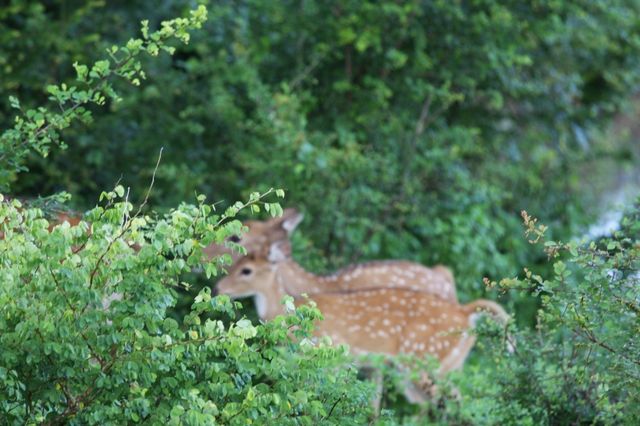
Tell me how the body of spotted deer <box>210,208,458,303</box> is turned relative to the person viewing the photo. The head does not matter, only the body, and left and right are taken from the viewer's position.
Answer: facing to the left of the viewer

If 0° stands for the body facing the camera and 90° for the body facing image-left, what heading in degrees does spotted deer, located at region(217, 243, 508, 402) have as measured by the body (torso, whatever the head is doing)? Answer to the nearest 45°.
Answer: approximately 90°

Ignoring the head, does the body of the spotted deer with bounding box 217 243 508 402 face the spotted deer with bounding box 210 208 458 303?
no

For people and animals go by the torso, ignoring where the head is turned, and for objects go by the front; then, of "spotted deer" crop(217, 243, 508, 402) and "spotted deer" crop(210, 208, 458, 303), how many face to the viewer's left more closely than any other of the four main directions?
2

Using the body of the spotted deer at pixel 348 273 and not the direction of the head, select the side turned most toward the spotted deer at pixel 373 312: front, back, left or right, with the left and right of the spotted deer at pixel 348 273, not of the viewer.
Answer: left

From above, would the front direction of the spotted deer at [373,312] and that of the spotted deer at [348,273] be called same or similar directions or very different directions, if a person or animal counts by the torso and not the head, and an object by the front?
same or similar directions
